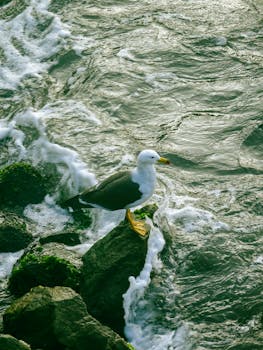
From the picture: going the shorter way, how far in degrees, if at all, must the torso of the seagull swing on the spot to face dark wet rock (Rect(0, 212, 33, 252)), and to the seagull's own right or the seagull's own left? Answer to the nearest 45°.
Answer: approximately 180°

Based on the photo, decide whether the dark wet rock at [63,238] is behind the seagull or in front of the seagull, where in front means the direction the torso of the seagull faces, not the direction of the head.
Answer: behind

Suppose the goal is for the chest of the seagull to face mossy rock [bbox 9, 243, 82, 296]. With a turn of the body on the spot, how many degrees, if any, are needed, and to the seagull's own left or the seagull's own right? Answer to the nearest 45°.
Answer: approximately 180°

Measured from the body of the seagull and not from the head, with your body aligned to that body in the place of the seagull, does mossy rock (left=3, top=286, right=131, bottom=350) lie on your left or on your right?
on your right

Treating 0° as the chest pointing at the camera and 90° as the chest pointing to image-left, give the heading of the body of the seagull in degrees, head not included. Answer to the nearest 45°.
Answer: approximately 270°

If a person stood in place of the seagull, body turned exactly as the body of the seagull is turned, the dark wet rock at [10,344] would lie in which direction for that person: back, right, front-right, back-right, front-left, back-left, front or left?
back-right
